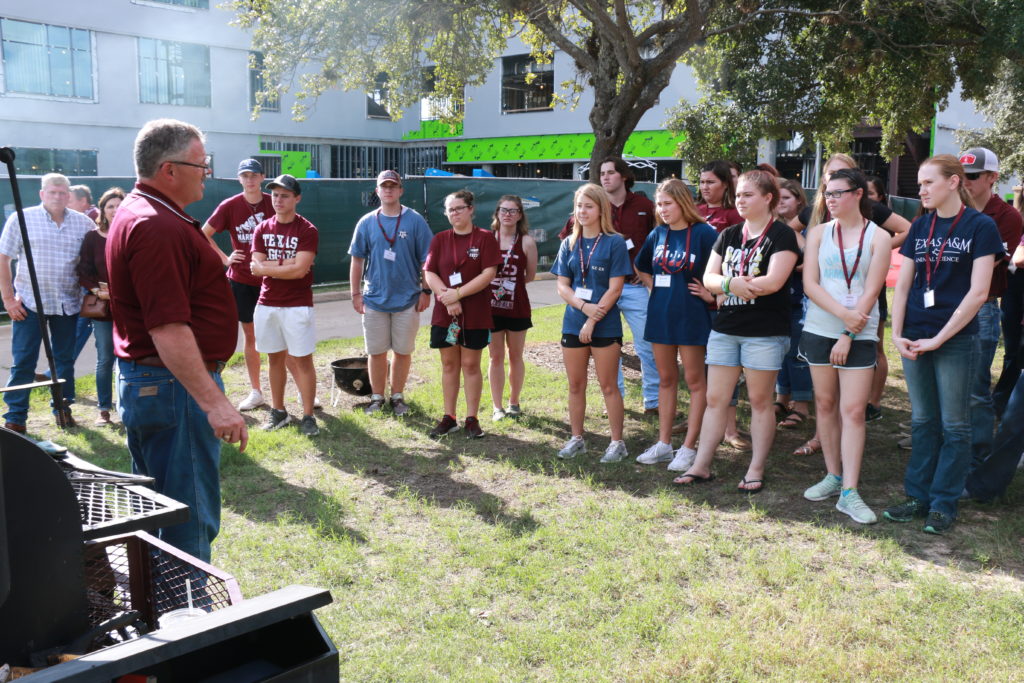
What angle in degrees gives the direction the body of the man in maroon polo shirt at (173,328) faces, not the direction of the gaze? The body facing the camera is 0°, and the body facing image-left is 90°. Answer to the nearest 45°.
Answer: approximately 270°

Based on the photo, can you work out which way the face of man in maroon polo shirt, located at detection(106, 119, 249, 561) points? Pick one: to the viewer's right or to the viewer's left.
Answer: to the viewer's right
